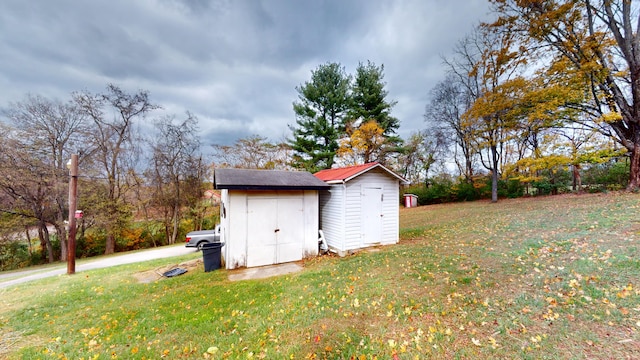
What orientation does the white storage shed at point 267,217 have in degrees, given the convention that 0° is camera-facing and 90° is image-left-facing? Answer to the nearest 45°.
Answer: approximately 0°

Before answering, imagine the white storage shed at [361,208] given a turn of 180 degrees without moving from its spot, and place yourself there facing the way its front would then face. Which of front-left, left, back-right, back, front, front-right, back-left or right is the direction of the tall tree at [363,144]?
front-right

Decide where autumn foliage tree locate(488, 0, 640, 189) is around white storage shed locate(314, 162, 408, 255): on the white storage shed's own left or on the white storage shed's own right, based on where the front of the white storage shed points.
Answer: on the white storage shed's own left
